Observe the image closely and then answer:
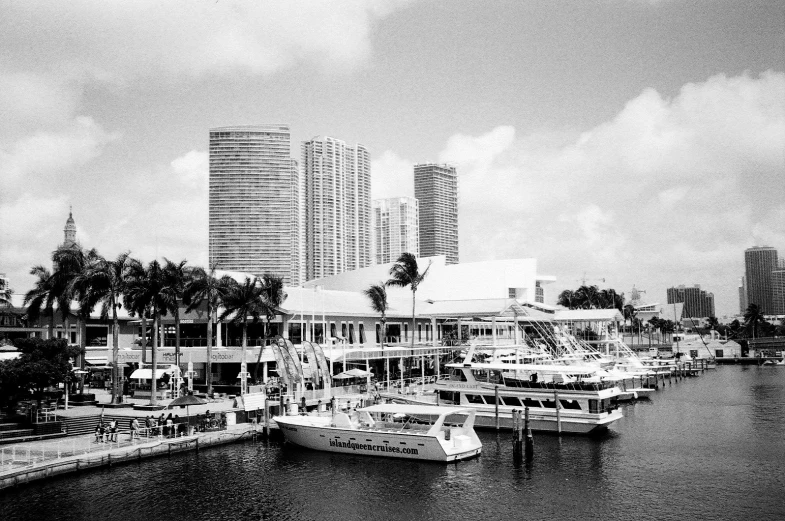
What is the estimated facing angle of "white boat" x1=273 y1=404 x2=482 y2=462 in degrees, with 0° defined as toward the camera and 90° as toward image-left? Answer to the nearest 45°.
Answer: approximately 135°

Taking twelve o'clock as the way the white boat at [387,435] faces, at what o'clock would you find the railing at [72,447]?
The railing is roughly at 10 o'clock from the white boat.

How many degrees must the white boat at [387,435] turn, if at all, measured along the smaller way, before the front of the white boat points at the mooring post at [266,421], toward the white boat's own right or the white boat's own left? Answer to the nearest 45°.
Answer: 0° — it already faces it

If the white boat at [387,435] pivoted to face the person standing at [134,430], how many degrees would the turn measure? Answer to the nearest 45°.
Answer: approximately 45° to its left

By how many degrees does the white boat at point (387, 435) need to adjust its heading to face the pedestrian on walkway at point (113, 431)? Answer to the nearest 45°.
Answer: approximately 45° to its left
